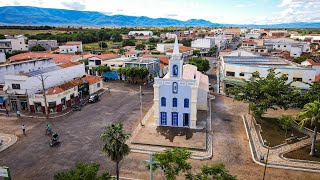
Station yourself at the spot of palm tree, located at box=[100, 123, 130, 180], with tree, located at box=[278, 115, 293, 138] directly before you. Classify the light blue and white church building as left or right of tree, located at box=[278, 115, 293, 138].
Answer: left

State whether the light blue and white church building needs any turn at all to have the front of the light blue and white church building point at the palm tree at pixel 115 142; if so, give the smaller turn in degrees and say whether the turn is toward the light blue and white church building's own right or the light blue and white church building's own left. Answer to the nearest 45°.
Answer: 0° — it already faces it

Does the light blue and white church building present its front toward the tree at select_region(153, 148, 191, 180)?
yes

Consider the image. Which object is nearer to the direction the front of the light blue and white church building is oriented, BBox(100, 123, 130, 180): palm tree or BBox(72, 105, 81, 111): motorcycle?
the palm tree

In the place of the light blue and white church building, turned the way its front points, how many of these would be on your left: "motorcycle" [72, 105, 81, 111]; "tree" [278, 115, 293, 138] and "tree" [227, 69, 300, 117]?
2

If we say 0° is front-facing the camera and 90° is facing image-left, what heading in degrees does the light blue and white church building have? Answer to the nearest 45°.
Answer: approximately 0°

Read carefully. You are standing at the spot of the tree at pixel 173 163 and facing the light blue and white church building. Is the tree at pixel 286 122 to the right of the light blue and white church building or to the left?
right

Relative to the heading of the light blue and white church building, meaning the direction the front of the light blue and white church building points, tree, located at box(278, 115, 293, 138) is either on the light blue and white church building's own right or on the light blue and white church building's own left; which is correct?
on the light blue and white church building's own left

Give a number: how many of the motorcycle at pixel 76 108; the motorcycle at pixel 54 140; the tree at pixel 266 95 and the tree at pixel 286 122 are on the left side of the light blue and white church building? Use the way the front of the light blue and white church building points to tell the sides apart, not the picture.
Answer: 2

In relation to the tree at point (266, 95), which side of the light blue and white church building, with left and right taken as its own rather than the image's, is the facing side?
left

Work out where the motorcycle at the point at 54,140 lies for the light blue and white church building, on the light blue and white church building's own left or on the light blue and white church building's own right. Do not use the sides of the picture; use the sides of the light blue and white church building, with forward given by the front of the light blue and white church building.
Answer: on the light blue and white church building's own right
